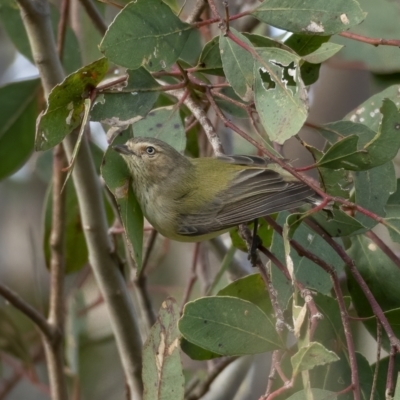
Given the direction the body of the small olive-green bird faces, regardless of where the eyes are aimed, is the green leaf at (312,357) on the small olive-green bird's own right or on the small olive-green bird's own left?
on the small olive-green bird's own left

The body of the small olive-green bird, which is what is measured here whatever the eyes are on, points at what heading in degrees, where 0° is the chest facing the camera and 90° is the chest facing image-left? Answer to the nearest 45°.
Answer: approximately 90°

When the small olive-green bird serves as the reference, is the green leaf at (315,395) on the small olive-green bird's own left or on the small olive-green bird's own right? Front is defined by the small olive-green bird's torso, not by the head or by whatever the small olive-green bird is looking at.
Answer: on the small olive-green bird's own left

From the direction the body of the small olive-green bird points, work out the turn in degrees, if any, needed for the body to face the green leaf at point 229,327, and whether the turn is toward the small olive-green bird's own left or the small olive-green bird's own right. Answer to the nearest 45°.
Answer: approximately 90° to the small olive-green bird's own left

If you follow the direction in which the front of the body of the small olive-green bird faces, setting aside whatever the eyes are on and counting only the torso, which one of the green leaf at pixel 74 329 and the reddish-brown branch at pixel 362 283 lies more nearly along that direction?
the green leaf
